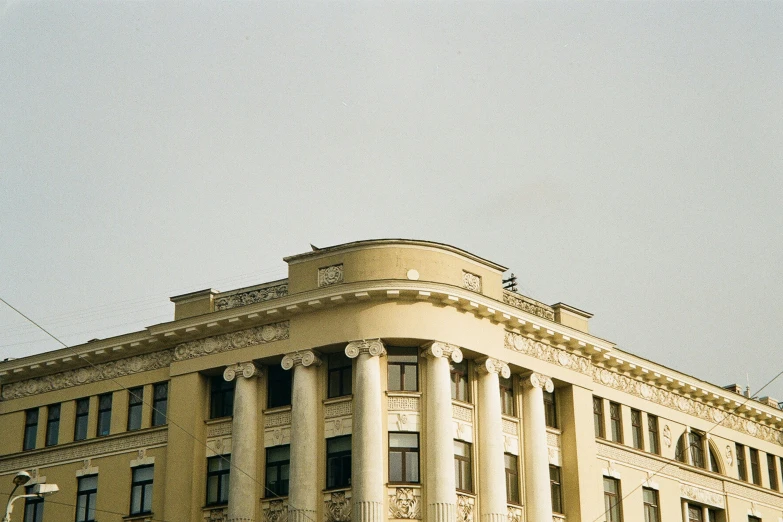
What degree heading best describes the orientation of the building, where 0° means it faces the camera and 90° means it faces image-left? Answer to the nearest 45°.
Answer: approximately 0°
